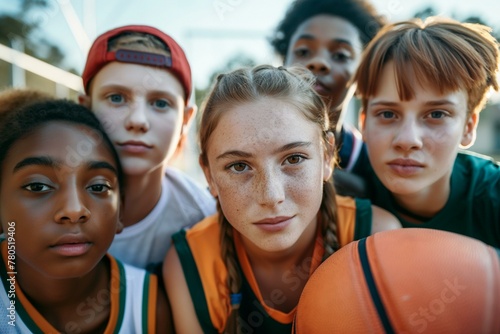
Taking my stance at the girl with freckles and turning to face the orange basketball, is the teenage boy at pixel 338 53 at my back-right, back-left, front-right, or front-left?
back-left

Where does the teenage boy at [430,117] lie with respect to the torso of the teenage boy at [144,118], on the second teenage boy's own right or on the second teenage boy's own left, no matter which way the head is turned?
on the second teenage boy's own left

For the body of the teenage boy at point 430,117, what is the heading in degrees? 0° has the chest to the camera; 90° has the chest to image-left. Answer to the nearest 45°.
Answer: approximately 0°

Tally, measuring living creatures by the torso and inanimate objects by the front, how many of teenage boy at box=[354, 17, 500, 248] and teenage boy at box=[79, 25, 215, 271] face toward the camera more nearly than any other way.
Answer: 2

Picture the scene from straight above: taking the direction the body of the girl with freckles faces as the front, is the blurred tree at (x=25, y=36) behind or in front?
behind

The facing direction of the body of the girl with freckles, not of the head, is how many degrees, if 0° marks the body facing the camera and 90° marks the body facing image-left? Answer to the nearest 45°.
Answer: approximately 0°

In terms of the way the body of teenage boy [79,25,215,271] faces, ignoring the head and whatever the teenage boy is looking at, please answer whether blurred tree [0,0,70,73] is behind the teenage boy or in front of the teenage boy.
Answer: behind
